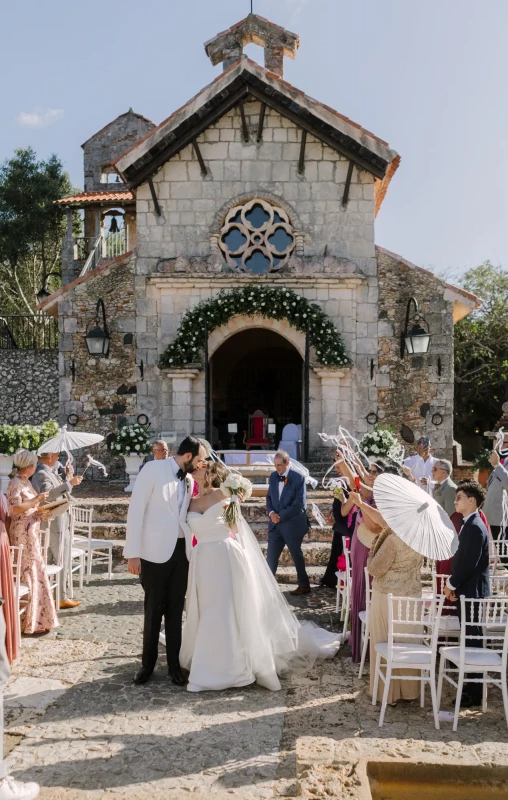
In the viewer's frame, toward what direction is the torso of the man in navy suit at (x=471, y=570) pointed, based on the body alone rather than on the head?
to the viewer's left

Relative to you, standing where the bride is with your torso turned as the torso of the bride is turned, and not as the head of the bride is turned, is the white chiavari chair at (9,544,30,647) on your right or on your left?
on your right

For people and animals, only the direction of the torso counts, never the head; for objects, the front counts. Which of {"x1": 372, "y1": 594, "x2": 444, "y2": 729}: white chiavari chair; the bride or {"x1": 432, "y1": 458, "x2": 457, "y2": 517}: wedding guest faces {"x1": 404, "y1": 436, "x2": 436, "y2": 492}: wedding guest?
the white chiavari chair

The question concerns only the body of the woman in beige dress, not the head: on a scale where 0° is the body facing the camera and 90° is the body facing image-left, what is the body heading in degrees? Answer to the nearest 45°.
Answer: approximately 135°

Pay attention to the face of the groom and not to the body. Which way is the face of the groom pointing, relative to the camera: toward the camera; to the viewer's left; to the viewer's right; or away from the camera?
to the viewer's right

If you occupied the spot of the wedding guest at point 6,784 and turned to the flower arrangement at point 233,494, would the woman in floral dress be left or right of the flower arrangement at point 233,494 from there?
left

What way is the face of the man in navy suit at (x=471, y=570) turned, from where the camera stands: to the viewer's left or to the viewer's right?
to the viewer's left

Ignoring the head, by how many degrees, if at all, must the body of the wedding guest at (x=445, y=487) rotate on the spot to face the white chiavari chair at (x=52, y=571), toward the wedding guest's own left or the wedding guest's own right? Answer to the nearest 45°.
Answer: approximately 45° to the wedding guest's own right

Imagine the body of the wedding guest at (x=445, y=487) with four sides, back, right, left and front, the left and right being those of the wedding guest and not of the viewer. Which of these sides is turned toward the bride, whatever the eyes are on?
front

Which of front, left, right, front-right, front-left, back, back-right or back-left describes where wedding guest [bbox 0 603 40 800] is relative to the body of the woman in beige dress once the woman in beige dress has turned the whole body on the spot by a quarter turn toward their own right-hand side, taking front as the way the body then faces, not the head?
back

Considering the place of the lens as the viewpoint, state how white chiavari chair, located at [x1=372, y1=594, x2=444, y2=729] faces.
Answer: facing away from the viewer

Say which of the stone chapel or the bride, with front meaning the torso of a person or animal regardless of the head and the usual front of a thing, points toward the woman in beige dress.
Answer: the stone chapel
